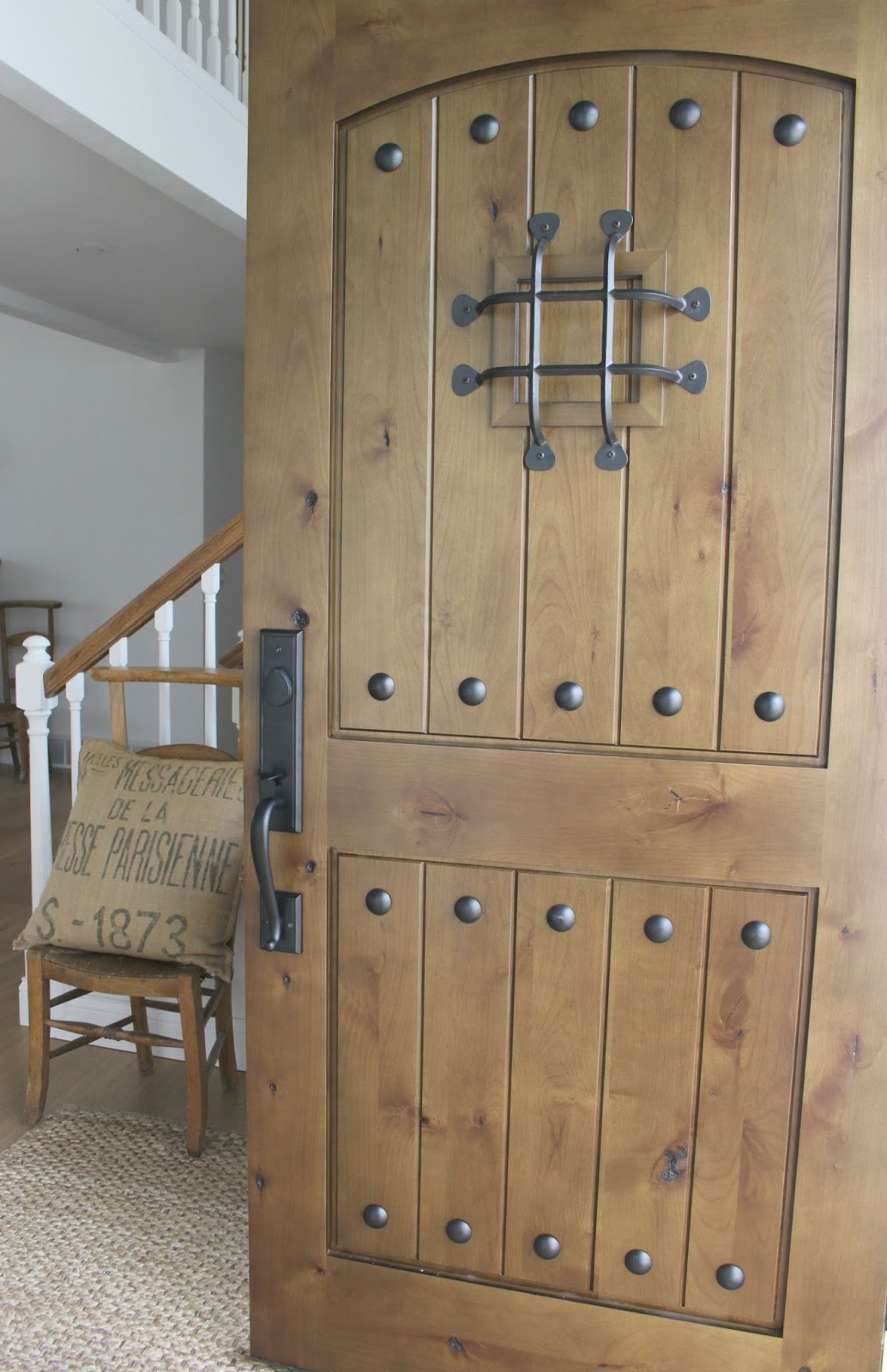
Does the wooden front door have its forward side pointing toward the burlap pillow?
no

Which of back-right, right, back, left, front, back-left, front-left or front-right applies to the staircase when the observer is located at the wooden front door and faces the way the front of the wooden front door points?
back-right

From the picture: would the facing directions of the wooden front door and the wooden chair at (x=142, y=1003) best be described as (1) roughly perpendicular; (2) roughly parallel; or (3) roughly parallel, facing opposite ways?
roughly parallel

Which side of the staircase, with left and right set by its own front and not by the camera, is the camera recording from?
left

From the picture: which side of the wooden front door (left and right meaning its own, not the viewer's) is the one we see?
front

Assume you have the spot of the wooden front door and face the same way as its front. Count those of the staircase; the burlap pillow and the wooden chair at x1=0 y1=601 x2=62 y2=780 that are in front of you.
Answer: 0

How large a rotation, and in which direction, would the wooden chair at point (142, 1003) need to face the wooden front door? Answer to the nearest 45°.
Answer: approximately 90° to its left

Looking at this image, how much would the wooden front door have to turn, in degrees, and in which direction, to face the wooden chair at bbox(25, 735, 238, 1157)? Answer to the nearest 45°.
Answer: approximately 135° to its right

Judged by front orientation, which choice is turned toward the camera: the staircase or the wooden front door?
the wooden front door
